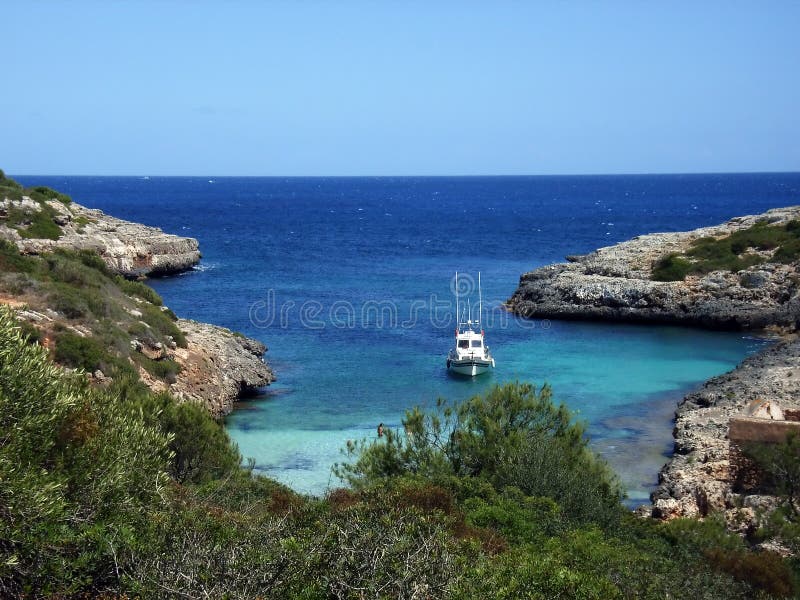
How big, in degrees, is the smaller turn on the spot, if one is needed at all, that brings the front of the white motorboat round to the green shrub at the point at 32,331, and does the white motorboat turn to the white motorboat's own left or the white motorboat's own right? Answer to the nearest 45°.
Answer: approximately 45° to the white motorboat's own right

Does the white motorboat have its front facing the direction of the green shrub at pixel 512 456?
yes

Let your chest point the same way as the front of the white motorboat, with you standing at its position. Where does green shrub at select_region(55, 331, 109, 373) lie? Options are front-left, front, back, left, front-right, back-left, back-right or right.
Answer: front-right

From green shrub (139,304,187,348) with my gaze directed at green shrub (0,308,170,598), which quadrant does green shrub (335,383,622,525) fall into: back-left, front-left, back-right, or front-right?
front-left

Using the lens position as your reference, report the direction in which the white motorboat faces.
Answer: facing the viewer

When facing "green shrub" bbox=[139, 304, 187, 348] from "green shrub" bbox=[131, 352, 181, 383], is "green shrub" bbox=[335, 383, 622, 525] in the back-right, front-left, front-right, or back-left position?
back-right

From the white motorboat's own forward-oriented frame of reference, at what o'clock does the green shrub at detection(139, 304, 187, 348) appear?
The green shrub is roughly at 2 o'clock from the white motorboat.

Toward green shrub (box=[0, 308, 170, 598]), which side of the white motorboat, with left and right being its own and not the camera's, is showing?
front
